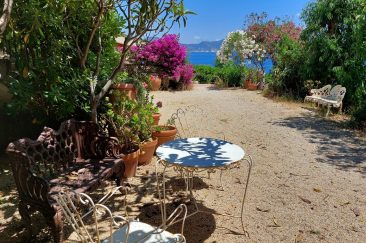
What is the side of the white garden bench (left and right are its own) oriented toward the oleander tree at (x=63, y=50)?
front

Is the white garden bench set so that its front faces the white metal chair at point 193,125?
yes

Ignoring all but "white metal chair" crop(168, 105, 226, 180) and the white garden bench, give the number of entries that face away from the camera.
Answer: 0

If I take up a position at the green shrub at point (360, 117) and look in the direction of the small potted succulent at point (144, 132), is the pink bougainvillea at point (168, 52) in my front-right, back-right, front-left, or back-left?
front-right

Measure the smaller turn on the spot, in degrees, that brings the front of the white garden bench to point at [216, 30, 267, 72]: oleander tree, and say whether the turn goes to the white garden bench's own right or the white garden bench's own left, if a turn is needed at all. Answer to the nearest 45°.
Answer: approximately 90° to the white garden bench's own right

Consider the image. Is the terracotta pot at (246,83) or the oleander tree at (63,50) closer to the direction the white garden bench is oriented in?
the oleander tree

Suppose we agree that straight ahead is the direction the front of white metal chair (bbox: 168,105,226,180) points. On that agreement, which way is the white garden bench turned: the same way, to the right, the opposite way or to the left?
to the right

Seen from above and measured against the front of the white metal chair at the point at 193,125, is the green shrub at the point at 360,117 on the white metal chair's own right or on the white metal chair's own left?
on the white metal chair's own left

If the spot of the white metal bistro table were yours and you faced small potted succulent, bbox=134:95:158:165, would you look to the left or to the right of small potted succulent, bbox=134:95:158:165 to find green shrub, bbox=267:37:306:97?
right

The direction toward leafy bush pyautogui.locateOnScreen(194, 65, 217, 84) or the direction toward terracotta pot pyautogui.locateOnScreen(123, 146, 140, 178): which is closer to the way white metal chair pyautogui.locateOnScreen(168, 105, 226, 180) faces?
the terracotta pot

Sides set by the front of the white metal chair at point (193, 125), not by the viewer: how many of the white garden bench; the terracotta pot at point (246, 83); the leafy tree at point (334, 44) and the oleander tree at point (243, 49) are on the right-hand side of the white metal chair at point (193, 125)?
0

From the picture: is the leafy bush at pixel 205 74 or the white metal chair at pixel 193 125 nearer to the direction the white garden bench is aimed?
the white metal chair

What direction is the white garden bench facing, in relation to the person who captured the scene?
facing the viewer and to the left of the viewer

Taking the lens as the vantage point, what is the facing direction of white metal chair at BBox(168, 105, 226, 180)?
facing the viewer and to the right of the viewer

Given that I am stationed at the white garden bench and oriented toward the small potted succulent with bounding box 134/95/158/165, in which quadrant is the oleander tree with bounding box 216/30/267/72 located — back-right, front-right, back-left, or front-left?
back-right

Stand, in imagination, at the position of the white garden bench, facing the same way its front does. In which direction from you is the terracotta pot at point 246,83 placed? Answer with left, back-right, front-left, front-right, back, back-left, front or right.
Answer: right

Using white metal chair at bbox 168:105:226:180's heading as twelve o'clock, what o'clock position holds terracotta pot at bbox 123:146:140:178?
The terracotta pot is roughly at 2 o'clock from the white metal chair.

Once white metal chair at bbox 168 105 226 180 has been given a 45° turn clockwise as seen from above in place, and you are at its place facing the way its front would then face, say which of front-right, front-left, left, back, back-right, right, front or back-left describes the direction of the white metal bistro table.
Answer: front

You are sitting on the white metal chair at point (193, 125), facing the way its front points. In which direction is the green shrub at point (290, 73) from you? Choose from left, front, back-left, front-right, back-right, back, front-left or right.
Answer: left

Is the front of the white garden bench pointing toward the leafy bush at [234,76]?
no

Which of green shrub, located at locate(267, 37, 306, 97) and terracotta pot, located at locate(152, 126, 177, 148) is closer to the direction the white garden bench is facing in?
the terracotta pot

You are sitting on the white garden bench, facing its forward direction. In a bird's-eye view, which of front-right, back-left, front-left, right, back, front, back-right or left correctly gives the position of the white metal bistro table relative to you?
front-left
